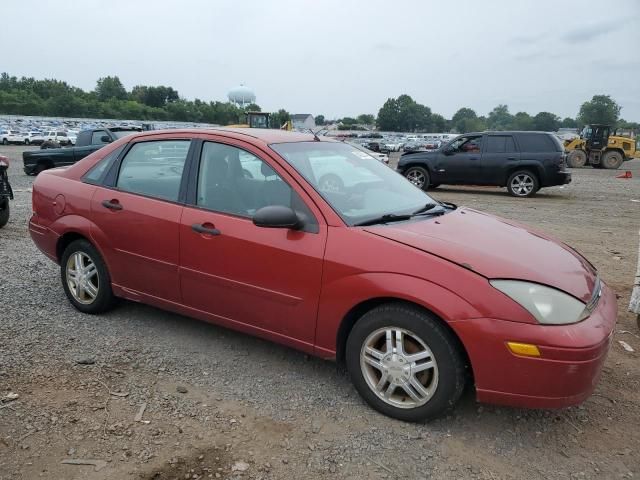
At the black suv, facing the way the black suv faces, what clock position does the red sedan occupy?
The red sedan is roughly at 9 o'clock from the black suv.

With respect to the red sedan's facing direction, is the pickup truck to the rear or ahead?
to the rear

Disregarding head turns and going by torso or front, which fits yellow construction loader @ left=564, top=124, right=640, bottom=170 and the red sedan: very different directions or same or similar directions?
very different directions

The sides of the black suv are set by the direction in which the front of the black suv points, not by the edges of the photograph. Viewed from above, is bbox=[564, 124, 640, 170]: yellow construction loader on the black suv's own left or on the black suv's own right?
on the black suv's own right

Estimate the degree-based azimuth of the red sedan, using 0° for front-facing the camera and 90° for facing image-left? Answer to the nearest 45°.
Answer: approximately 315°

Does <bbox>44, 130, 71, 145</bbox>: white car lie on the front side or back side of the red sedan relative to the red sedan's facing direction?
on the back side

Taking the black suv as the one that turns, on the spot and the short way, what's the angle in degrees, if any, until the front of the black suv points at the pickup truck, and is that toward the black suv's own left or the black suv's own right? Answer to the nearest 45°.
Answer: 0° — it already faces it

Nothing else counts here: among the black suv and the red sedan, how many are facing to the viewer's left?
1

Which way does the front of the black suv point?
to the viewer's left

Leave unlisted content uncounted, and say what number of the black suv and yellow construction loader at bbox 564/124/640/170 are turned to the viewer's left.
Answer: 2

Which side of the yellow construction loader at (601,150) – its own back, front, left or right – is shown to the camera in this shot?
left
